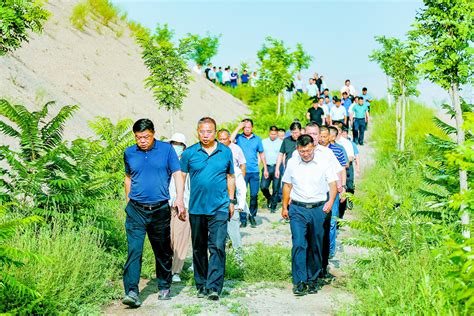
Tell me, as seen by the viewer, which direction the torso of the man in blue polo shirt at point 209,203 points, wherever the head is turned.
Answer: toward the camera

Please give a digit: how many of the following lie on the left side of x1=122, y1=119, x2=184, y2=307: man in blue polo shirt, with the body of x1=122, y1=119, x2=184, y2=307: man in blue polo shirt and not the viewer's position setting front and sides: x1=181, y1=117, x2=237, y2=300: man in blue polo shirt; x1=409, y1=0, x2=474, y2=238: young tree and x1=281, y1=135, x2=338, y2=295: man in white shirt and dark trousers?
3

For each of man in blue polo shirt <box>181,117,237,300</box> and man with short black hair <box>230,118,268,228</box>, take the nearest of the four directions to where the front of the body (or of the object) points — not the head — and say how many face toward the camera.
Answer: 2

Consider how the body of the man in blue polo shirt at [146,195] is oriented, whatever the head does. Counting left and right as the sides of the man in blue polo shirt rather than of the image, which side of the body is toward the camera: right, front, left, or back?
front

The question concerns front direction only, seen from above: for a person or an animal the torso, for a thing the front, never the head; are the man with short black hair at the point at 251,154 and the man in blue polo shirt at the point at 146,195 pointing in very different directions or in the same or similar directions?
same or similar directions

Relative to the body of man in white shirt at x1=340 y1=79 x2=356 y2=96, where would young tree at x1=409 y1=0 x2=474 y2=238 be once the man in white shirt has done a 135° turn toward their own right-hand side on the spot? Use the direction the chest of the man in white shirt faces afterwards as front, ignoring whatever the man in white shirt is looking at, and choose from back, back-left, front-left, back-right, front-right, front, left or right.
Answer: back-left

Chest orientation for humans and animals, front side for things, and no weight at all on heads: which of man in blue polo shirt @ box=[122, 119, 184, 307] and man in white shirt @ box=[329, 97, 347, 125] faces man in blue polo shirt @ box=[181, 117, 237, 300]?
the man in white shirt

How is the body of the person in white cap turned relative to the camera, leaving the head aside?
toward the camera

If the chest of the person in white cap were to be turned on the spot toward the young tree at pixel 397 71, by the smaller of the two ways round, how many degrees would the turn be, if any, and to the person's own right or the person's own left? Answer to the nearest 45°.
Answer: approximately 135° to the person's own left

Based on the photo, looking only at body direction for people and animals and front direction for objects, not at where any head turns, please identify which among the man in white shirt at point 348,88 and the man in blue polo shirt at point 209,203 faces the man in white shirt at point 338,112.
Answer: the man in white shirt at point 348,88

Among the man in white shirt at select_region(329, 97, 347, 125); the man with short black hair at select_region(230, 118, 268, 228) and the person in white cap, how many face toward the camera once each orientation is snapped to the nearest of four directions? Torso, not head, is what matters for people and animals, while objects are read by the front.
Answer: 3

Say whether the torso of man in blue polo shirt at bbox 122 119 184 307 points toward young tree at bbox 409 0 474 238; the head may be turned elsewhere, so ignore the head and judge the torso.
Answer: no

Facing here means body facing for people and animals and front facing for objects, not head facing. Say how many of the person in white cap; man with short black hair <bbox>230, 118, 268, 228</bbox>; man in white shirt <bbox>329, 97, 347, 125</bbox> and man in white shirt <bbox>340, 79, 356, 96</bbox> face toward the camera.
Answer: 4

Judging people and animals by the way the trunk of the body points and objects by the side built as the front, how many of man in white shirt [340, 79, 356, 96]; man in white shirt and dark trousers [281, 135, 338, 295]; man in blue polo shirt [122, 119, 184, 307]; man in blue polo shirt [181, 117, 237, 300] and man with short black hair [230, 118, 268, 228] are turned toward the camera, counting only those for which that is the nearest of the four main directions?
5

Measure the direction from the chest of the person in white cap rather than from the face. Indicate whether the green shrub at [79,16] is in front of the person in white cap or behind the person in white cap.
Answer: behind

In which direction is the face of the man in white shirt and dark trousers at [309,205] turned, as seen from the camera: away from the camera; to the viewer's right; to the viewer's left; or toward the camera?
toward the camera

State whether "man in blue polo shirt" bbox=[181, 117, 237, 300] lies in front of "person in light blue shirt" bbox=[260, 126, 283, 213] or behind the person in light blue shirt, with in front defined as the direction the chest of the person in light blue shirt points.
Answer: in front

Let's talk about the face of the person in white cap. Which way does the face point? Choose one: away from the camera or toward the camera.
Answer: toward the camera

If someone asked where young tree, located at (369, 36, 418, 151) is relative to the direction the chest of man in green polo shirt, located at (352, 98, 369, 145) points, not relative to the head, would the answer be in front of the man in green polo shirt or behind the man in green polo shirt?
in front

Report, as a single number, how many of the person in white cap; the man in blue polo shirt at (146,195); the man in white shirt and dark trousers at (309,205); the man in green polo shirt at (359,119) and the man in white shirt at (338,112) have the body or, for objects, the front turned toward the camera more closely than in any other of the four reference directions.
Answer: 5

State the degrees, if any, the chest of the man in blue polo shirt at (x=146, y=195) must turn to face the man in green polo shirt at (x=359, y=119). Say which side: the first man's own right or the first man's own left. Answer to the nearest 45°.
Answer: approximately 135° to the first man's own left

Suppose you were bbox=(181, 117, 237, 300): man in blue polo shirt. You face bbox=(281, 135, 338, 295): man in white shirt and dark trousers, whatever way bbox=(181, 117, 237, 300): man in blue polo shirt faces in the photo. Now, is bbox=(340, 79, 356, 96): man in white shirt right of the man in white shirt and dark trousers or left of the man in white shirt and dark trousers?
left

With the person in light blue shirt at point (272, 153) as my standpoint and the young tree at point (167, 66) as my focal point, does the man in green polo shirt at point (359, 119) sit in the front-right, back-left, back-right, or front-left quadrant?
front-right
